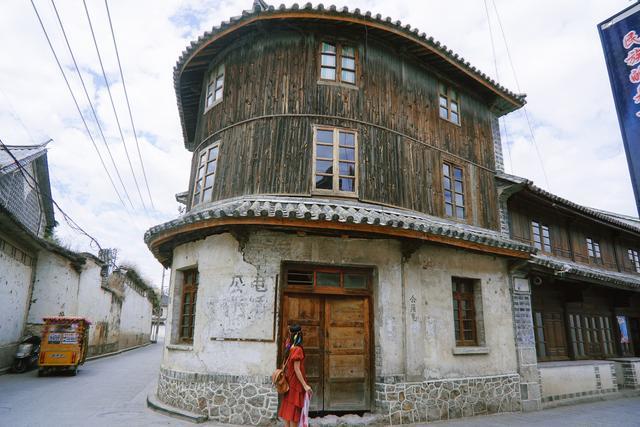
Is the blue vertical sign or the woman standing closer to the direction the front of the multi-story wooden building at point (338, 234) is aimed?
the woman standing

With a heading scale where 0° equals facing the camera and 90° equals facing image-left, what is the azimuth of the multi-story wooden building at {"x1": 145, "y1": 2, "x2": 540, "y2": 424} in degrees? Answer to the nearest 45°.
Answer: approximately 0°

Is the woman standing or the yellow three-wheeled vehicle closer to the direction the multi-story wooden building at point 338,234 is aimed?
the woman standing

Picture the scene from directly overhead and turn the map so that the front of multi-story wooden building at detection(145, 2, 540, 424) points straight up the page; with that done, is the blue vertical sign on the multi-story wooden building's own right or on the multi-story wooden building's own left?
on the multi-story wooden building's own left

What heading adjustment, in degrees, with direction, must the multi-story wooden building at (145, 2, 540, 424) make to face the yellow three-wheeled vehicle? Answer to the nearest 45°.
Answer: approximately 135° to its right
